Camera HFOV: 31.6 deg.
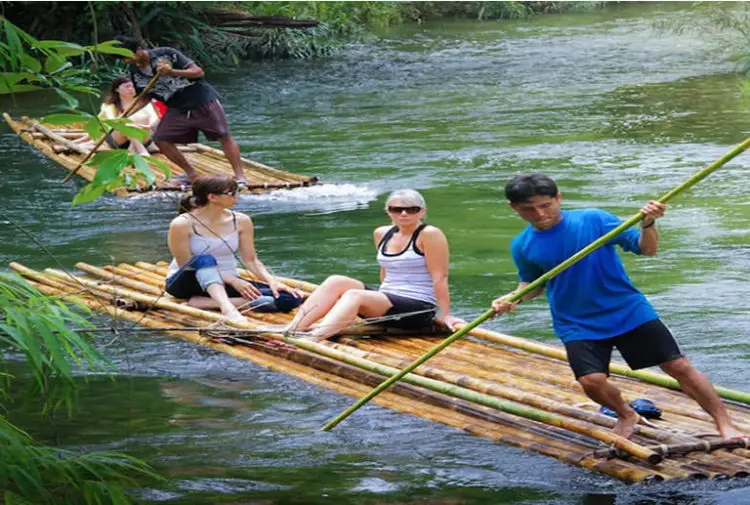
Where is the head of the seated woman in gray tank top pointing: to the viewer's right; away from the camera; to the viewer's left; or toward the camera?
to the viewer's right

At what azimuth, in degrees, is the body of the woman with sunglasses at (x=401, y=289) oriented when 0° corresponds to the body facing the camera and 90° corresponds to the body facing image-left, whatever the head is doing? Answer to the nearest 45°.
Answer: approximately 45°

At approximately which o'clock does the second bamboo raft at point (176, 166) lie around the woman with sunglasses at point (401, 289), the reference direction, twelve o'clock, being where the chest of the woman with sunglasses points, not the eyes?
The second bamboo raft is roughly at 4 o'clock from the woman with sunglasses.

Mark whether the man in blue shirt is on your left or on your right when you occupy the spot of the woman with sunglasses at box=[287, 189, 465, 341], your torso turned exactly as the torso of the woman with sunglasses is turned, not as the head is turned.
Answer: on your left

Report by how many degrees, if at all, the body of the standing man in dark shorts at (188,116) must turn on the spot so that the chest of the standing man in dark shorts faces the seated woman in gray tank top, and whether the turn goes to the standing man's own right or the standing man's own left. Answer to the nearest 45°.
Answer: approximately 45° to the standing man's own left

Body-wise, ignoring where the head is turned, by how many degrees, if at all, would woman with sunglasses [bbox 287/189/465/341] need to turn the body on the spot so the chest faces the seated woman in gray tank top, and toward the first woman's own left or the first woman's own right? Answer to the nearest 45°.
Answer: approximately 90° to the first woman's own right

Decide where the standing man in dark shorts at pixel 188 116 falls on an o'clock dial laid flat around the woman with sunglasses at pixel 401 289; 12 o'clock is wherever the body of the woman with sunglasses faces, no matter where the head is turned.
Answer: The standing man in dark shorts is roughly at 4 o'clock from the woman with sunglasses.
